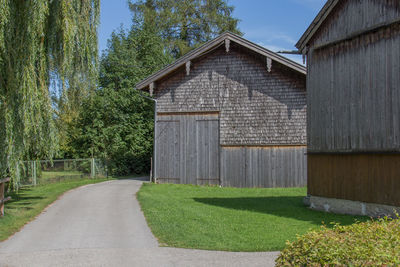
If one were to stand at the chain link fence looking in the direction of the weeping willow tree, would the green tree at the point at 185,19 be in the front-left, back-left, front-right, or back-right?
back-left

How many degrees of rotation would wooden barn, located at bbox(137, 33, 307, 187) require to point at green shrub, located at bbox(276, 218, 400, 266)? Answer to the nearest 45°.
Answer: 0° — it already faces it

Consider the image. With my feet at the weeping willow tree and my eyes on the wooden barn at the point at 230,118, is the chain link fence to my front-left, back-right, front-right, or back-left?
front-left

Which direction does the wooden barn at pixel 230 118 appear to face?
toward the camera

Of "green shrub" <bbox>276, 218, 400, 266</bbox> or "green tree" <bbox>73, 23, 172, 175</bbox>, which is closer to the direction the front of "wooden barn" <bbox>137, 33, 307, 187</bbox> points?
the green shrub

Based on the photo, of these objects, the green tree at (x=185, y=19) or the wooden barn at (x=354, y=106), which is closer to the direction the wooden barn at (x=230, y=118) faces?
the wooden barn

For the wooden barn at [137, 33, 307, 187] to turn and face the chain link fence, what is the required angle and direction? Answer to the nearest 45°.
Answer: approximately 90° to its right

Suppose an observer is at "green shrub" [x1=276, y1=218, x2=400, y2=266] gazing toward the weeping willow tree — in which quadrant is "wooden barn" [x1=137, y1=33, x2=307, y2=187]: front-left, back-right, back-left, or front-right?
front-right

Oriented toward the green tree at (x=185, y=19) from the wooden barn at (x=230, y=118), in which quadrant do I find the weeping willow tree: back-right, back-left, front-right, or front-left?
back-left

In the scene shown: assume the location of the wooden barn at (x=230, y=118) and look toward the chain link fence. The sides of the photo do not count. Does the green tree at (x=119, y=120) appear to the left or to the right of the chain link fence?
right

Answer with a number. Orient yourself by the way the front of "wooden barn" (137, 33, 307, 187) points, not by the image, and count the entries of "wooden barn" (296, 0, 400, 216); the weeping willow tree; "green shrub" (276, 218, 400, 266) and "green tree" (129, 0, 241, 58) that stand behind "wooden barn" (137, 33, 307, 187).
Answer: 1

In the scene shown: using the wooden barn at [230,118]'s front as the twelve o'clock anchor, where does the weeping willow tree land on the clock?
The weeping willow tree is roughly at 1 o'clock from the wooden barn.

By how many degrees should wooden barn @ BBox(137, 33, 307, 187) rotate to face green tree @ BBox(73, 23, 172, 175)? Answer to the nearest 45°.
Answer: approximately 135° to its right

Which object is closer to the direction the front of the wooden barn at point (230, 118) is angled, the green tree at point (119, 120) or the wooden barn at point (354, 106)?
the wooden barn

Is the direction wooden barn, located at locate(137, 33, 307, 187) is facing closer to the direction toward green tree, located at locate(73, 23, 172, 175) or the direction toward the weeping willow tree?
the weeping willow tree

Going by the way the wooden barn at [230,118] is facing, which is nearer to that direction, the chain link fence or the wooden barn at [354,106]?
the wooden barn

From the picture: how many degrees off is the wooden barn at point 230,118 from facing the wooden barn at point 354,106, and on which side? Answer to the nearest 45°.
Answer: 0° — it already faces it

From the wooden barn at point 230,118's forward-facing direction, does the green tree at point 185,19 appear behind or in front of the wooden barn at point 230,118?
behind
